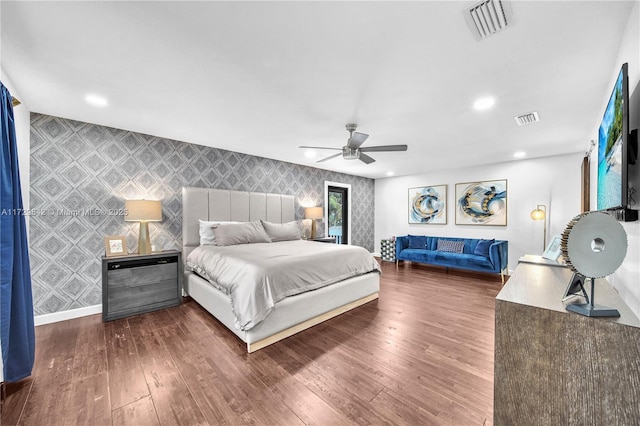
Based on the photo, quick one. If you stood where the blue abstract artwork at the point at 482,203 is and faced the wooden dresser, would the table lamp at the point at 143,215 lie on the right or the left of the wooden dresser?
right

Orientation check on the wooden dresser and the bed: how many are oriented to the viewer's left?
1

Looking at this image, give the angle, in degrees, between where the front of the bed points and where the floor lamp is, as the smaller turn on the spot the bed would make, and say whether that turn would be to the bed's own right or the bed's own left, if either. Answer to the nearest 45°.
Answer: approximately 45° to the bed's own left

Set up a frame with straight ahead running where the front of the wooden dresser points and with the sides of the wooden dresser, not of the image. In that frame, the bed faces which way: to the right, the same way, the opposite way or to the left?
the opposite way

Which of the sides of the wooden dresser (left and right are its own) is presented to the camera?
left

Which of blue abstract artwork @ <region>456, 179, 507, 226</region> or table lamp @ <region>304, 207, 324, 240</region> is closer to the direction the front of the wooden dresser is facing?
the table lamp

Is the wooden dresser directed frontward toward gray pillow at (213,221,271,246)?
yes

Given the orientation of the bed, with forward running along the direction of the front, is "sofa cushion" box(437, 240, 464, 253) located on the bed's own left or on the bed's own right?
on the bed's own left

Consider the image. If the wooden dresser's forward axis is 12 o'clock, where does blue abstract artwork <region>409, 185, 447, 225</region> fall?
The blue abstract artwork is roughly at 2 o'clock from the wooden dresser.

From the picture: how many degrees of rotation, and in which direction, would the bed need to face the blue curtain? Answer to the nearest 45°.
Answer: approximately 90° to its right
